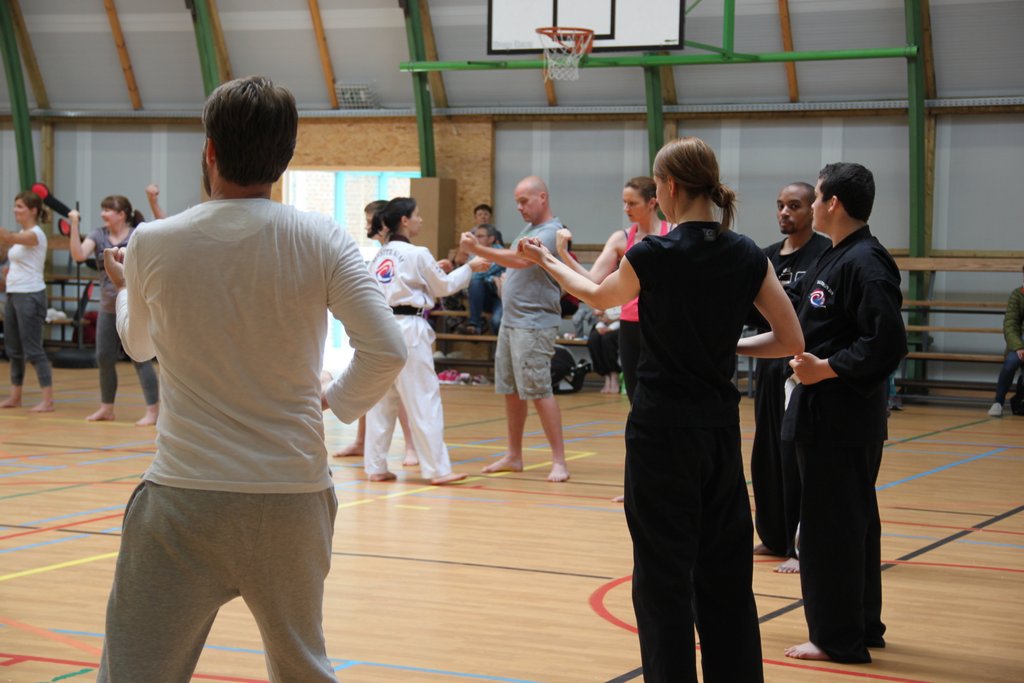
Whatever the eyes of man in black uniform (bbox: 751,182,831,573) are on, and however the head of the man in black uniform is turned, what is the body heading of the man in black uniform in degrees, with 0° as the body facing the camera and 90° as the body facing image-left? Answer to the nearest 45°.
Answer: approximately 45°

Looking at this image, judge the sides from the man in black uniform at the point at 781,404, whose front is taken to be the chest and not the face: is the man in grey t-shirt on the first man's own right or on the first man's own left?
on the first man's own right

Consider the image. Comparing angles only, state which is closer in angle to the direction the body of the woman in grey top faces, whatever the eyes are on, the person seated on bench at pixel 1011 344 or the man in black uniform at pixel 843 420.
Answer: the man in black uniform

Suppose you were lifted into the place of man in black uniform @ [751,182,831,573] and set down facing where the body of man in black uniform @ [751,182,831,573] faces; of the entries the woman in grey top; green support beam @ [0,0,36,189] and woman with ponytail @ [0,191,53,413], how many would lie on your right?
3

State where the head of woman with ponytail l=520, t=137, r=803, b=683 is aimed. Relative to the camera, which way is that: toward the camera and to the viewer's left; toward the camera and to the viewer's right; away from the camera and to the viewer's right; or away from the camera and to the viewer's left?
away from the camera and to the viewer's left

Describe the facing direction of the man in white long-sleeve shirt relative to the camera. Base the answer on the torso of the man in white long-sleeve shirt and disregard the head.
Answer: away from the camera

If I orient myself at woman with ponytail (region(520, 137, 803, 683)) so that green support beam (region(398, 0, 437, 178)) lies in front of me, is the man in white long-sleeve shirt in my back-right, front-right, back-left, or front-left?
back-left

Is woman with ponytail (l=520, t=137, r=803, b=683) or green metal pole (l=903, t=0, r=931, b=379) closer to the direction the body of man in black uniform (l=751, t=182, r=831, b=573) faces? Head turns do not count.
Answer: the woman with ponytail

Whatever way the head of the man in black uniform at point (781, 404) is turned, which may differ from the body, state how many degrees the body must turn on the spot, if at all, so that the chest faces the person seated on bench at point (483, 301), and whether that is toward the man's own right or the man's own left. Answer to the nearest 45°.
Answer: approximately 135° to the man's own right
